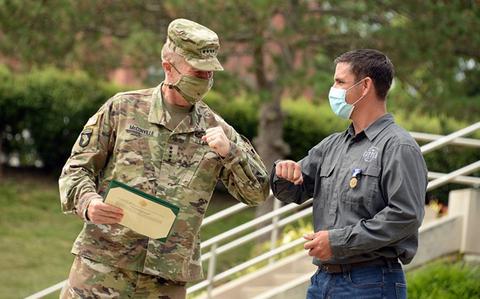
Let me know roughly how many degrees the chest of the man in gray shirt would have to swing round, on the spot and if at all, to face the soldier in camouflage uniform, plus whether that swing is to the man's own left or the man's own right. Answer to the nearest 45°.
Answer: approximately 45° to the man's own right

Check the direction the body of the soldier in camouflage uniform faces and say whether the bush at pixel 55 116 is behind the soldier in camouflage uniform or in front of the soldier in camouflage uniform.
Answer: behind

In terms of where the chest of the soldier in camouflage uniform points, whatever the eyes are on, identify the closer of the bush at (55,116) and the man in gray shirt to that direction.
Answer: the man in gray shirt

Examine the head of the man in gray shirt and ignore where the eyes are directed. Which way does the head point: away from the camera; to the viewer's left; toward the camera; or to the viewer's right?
to the viewer's left

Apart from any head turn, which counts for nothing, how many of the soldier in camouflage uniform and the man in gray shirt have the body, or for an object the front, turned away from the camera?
0

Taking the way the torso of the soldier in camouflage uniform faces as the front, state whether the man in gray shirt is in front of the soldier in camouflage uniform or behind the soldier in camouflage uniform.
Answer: in front

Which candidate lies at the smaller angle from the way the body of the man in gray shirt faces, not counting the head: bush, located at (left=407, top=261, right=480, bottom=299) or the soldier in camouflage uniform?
the soldier in camouflage uniform

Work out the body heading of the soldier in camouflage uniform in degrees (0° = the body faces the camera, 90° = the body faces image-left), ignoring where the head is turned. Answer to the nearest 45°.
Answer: approximately 315°
